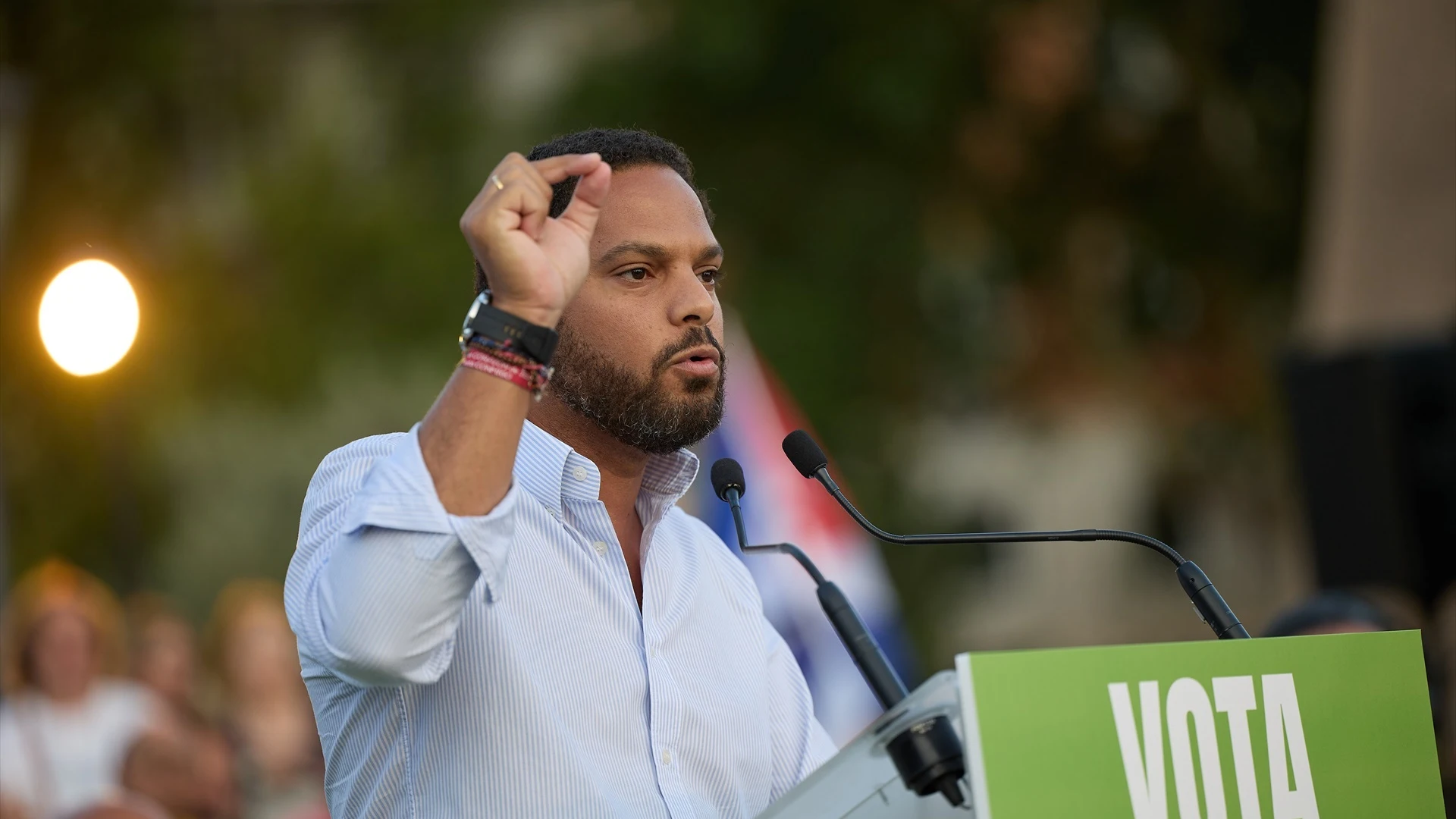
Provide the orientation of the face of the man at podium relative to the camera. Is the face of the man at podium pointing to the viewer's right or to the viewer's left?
to the viewer's right

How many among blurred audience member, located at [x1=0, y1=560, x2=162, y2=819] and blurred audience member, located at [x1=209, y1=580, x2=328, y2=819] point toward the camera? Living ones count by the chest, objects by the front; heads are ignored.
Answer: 2

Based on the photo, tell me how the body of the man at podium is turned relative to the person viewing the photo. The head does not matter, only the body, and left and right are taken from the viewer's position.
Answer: facing the viewer and to the right of the viewer

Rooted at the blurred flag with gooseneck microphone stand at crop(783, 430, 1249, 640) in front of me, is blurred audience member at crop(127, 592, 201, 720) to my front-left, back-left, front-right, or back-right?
back-right

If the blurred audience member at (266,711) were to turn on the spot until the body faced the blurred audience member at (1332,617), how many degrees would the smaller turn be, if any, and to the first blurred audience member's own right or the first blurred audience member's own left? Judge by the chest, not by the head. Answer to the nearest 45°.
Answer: approximately 45° to the first blurred audience member's own left
